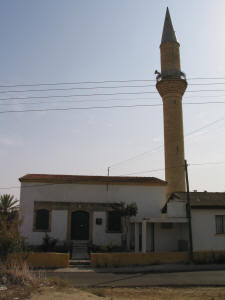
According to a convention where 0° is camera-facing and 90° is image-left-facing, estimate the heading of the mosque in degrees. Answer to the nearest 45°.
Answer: approximately 0°

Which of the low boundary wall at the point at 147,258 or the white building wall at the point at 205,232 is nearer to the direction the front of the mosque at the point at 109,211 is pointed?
the low boundary wall

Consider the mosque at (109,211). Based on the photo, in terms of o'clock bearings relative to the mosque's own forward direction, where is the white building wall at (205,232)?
The white building wall is roughly at 10 o'clock from the mosque.

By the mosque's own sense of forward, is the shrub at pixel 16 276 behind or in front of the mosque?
in front

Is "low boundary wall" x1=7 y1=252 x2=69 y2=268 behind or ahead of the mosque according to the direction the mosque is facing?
ahead

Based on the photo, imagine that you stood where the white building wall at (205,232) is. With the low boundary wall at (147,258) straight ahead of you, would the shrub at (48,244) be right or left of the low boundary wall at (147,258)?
right
